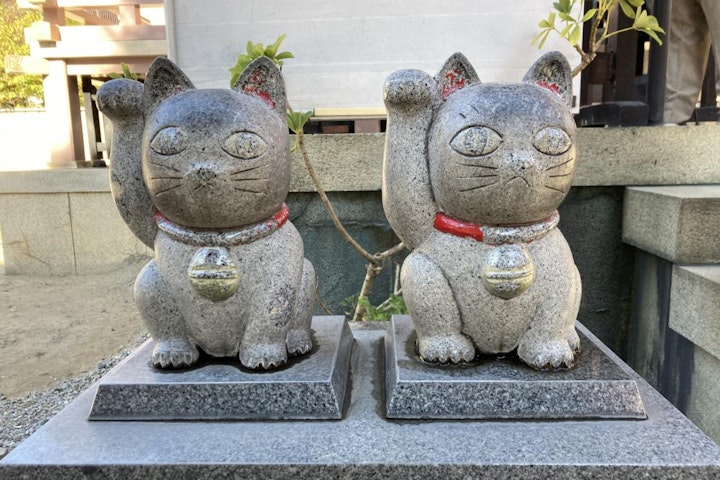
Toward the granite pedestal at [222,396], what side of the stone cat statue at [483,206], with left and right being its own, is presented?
right

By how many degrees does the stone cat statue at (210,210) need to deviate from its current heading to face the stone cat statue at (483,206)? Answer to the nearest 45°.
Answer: approximately 90° to its left

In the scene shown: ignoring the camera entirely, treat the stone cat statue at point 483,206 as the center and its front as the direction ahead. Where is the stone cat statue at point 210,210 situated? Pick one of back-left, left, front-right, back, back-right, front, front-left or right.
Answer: right

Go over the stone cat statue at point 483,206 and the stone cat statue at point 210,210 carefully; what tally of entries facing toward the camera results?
2

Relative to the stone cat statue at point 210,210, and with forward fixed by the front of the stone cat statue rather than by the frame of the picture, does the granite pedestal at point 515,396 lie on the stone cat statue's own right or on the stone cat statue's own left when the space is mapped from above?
on the stone cat statue's own left

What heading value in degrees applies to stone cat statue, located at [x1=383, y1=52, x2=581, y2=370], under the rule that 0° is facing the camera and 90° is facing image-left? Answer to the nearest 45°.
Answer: approximately 0°
